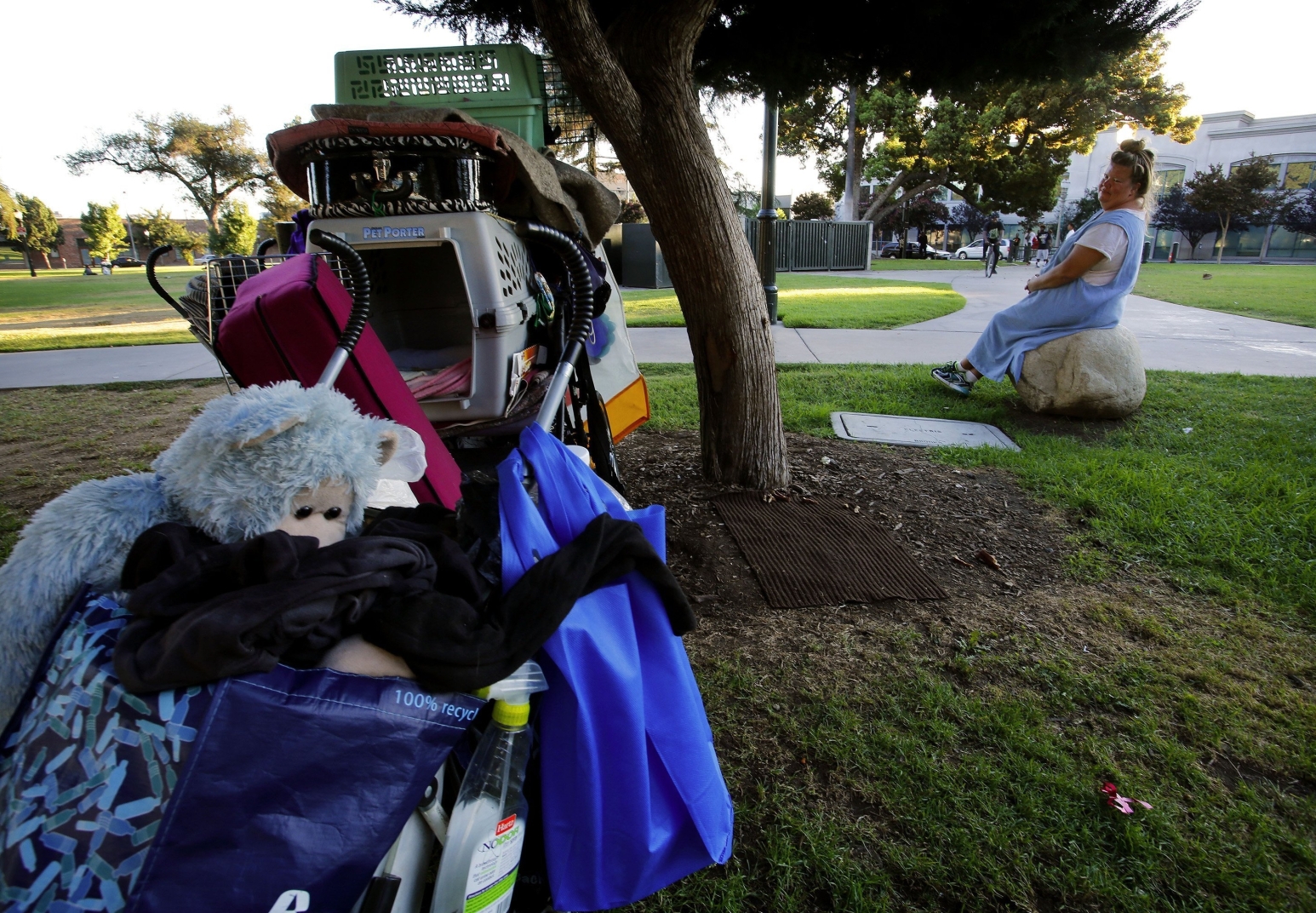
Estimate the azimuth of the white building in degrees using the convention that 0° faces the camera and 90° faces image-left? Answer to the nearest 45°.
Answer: approximately 45°

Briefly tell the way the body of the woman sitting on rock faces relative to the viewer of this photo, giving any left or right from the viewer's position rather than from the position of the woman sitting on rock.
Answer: facing to the left of the viewer

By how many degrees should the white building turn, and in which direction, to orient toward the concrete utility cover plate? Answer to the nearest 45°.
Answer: approximately 45° to its left

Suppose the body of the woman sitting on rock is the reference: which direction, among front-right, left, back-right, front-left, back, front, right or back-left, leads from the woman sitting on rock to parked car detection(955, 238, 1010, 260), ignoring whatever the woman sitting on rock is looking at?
right

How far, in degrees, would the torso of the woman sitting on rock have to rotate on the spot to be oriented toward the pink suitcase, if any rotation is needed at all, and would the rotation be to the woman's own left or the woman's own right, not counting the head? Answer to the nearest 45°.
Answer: approximately 45° to the woman's own left

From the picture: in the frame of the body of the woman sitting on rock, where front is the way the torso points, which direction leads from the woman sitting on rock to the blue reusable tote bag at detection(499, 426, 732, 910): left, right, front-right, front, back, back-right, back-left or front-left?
left
